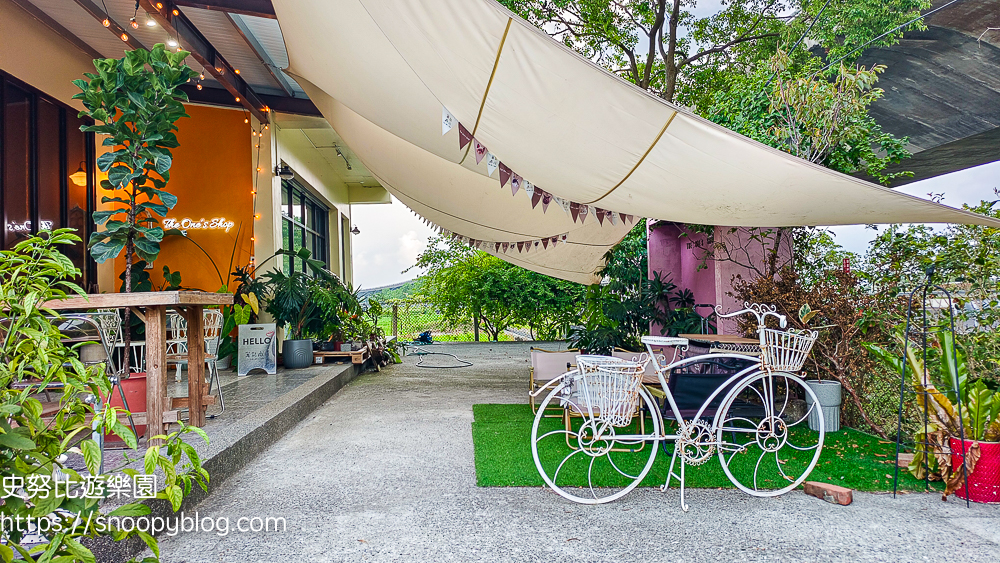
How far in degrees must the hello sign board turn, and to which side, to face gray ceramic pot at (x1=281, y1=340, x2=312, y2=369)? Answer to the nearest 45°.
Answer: approximately 135° to its left

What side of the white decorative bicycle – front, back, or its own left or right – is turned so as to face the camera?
right

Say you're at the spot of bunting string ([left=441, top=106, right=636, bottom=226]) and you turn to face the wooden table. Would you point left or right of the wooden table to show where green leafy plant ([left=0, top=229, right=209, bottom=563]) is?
left

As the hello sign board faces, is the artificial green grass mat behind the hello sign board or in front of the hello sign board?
in front

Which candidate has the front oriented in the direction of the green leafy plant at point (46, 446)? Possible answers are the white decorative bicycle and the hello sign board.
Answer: the hello sign board

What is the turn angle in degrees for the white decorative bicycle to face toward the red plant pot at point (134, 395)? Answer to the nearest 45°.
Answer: approximately 180°

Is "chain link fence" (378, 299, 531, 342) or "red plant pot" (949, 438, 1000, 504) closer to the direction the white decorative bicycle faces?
the red plant pot

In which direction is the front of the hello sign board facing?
toward the camera

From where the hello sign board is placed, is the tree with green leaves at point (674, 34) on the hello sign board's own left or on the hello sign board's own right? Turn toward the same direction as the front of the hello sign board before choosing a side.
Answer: on the hello sign board's own left

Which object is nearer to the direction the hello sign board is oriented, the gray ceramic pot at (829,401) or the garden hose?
the gray ceramic pot

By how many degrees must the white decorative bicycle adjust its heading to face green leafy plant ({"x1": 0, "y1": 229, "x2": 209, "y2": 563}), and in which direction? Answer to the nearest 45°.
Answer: approximately 135° to its right

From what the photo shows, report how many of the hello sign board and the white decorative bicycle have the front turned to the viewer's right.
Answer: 1
